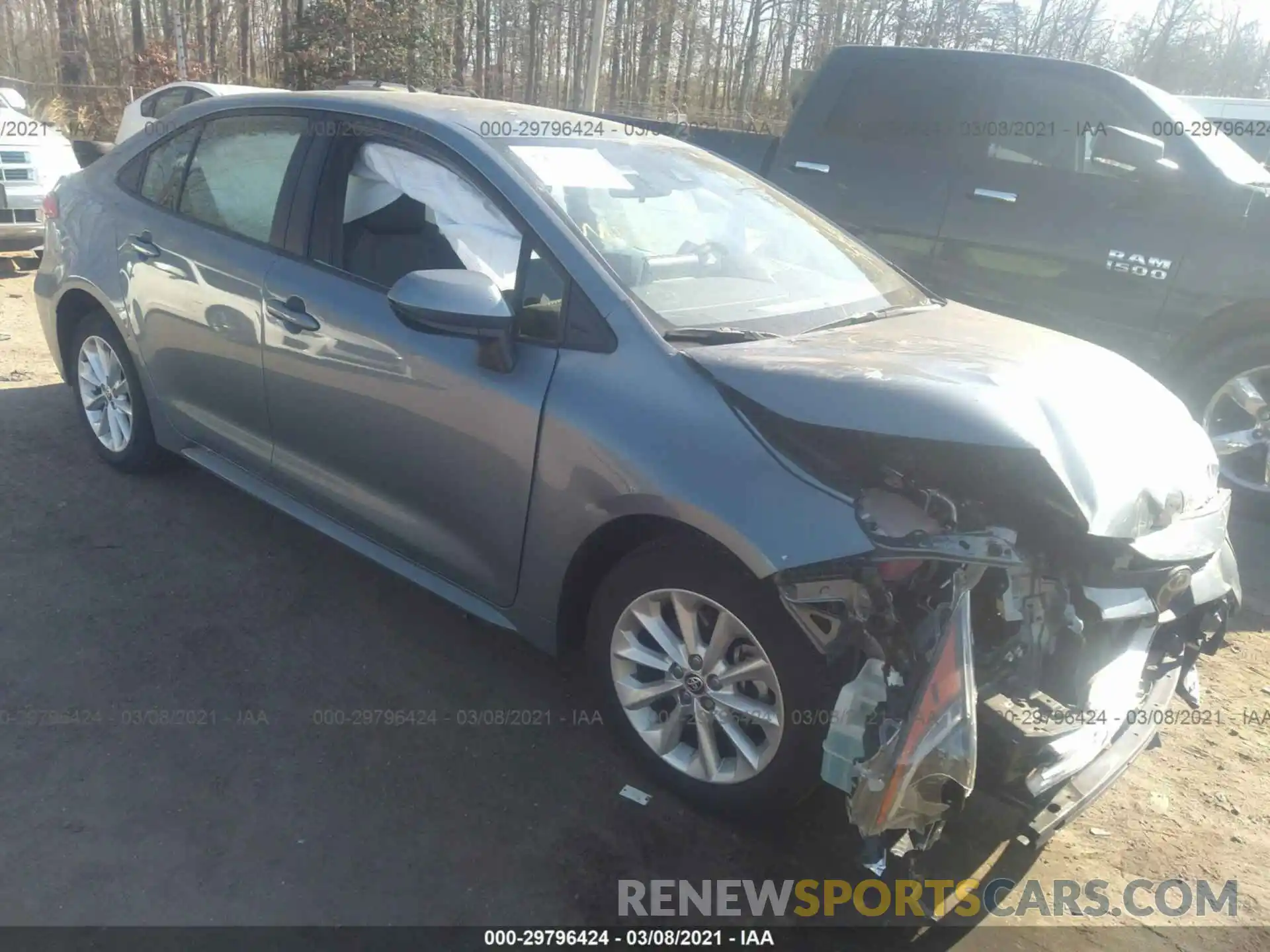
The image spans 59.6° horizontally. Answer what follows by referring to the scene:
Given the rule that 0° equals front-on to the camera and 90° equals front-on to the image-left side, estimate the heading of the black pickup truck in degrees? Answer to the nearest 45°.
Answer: approximately 315°

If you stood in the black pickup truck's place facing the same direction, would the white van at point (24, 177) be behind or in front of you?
behind

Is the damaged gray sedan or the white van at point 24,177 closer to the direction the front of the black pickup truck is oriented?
the damaged gray sedan

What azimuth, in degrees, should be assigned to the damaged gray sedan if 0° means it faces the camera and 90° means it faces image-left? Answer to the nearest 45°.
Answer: approximately 315°

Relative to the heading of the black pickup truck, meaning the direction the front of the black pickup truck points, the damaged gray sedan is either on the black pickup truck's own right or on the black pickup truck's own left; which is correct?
on the black pickup truck's own right

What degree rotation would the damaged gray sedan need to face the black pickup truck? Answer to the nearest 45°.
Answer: approximately 90° to its left
